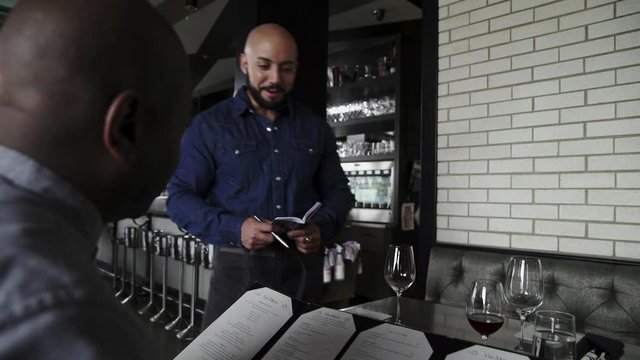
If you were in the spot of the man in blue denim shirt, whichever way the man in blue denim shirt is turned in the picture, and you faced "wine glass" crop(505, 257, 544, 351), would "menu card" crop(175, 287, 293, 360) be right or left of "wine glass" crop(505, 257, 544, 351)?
right

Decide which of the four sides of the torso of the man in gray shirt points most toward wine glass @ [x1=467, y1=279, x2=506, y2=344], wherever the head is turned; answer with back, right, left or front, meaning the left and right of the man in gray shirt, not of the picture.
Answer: front

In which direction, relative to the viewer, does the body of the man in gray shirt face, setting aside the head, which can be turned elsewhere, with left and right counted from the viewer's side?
facing away from the viewer and to the right of the viewer

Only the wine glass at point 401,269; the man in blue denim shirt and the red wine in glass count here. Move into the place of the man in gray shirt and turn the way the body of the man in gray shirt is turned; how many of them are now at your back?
0

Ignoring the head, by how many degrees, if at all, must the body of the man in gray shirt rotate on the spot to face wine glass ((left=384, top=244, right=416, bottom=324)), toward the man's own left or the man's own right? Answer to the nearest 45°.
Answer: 0° — they already face it

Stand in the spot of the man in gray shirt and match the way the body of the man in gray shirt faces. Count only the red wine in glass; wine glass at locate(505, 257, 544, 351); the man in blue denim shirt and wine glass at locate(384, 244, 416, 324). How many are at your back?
0

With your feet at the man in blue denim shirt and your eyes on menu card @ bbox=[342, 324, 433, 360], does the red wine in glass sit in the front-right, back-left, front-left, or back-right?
front-left

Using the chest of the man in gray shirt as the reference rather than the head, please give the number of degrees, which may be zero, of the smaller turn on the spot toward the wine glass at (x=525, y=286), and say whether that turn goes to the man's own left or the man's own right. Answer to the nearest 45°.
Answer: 0° — they already face it

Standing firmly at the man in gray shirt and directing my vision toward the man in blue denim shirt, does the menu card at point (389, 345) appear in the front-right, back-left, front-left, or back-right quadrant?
front-right

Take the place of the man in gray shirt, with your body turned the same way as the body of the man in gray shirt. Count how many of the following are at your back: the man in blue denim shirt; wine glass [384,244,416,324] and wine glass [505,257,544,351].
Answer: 0

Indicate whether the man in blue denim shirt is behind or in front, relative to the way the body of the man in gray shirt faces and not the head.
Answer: in front

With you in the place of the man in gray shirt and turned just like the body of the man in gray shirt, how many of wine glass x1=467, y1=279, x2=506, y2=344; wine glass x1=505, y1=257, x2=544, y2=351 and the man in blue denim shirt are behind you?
0

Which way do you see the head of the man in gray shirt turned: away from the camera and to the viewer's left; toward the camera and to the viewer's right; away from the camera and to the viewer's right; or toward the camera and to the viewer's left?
away from the camera and to the viewer's right
